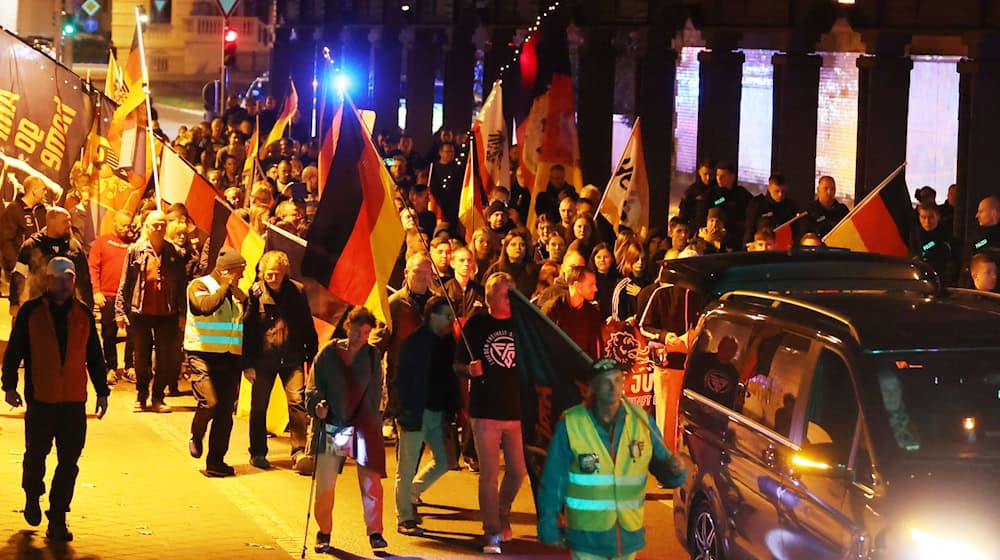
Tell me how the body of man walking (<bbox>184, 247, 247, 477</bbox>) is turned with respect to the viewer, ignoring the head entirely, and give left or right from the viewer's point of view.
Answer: facing the viewer and to the right of the viewer

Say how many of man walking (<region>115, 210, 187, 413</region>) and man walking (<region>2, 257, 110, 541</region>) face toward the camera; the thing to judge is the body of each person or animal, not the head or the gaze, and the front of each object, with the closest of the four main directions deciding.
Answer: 2

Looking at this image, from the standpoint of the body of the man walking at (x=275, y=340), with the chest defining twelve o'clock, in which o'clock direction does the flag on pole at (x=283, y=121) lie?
The flag on pole is roughly at 6 o'clock from the man walking.

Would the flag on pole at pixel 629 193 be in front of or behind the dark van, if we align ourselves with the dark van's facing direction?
behind

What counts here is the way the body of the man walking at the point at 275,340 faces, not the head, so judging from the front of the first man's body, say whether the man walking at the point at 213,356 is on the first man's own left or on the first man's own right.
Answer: on the first man's own right

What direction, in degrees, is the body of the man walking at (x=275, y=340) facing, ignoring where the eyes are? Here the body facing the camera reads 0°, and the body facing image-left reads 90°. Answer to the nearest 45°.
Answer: approximately 0°
